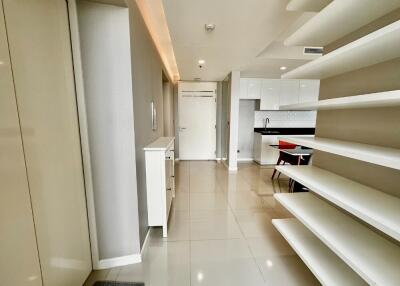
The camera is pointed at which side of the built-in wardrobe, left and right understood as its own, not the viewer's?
right

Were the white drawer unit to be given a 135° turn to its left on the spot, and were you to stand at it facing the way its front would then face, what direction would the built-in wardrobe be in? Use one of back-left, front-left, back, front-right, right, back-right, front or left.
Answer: left

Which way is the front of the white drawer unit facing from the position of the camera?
facing to the right of the viewer

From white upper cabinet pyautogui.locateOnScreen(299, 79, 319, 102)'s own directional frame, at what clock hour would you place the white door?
The white door is roughly at 2 o'clock from the white upper cabinet.

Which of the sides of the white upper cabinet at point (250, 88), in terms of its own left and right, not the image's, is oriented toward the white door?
right

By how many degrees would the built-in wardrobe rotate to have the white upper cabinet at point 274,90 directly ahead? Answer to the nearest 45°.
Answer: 0° — it already faces it
